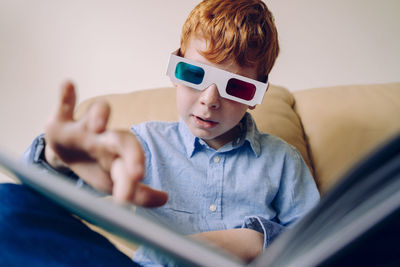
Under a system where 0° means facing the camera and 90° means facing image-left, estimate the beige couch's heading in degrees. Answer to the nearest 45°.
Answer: approximately 0°
